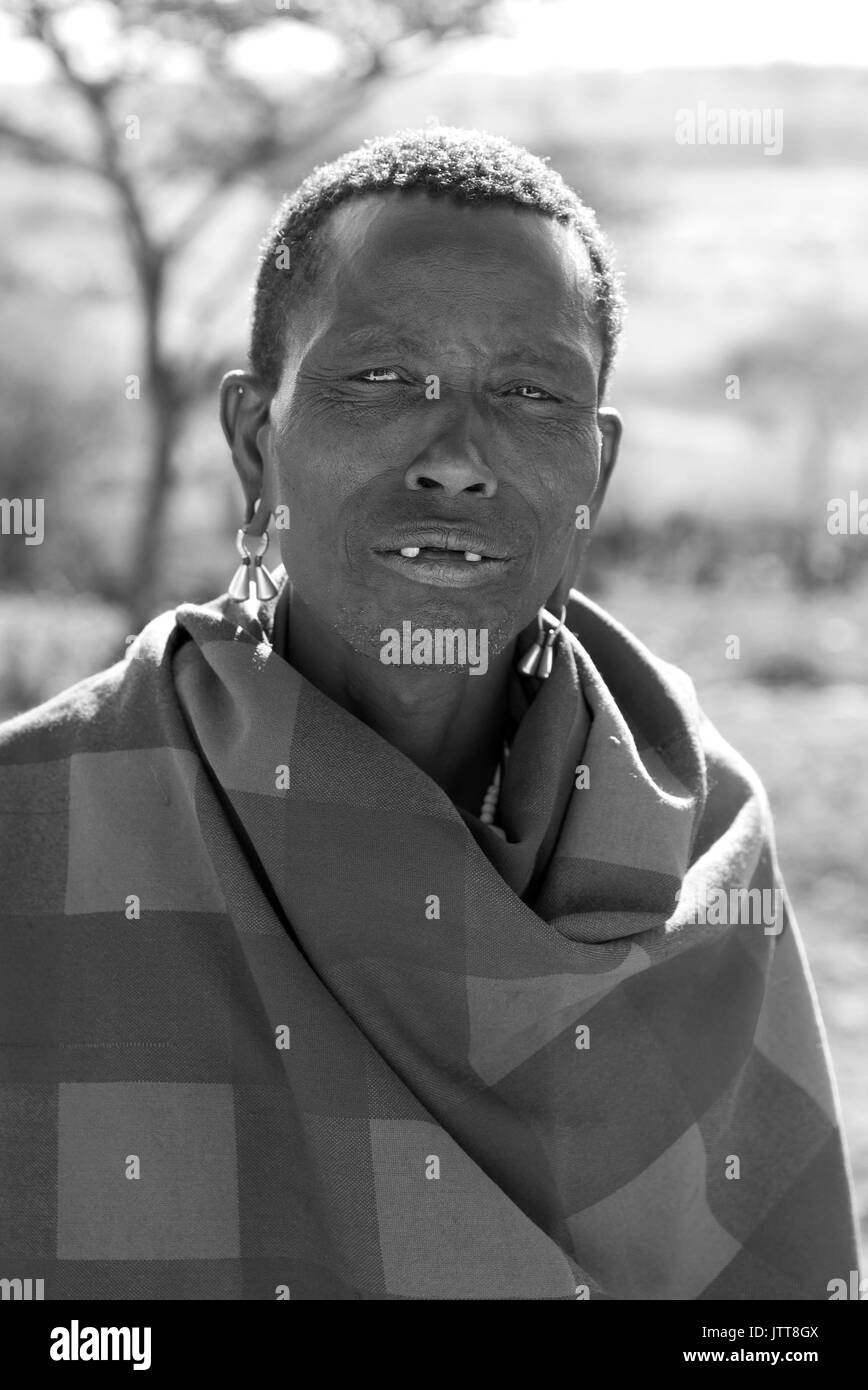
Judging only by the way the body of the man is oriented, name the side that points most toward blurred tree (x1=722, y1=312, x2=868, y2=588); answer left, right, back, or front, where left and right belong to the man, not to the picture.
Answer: back

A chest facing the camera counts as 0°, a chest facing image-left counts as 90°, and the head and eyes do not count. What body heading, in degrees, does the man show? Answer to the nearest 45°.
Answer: approximately 0°
